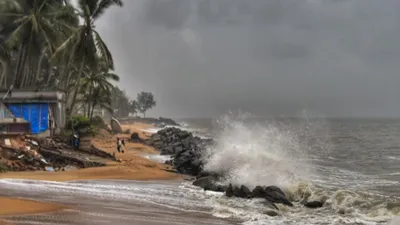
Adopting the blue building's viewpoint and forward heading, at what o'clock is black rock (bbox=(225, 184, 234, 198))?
The black rock is roughly at 11 o'clock from the blue building.

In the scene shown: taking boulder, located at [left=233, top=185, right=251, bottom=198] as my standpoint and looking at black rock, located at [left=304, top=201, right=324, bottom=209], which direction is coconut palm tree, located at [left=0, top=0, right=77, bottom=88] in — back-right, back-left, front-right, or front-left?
back-left

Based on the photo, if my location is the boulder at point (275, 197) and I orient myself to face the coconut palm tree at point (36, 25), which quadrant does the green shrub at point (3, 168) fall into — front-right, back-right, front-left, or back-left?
front-left

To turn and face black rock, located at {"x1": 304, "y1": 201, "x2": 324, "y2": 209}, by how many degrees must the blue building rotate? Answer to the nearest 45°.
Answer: approximately 45° to its left

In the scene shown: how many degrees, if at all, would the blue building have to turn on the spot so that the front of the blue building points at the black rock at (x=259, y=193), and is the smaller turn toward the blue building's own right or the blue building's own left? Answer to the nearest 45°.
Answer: approximately 45° to the blue building's own left

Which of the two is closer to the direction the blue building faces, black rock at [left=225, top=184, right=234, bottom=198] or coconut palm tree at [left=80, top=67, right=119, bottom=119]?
the black rock

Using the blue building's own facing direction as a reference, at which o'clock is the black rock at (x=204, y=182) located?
The black rock is roughly at 11 o'clock from the blue building.

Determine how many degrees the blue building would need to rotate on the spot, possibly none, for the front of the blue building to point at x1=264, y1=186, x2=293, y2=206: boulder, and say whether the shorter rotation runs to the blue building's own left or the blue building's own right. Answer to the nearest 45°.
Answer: approximately 45° to the blue building's own left

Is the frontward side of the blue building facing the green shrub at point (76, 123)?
no

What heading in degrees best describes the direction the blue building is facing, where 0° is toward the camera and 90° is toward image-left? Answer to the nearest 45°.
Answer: approximately 0°

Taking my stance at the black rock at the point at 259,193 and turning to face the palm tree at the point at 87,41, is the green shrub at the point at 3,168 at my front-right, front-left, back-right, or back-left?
front-left

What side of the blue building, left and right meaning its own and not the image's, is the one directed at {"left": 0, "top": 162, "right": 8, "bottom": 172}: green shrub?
front
